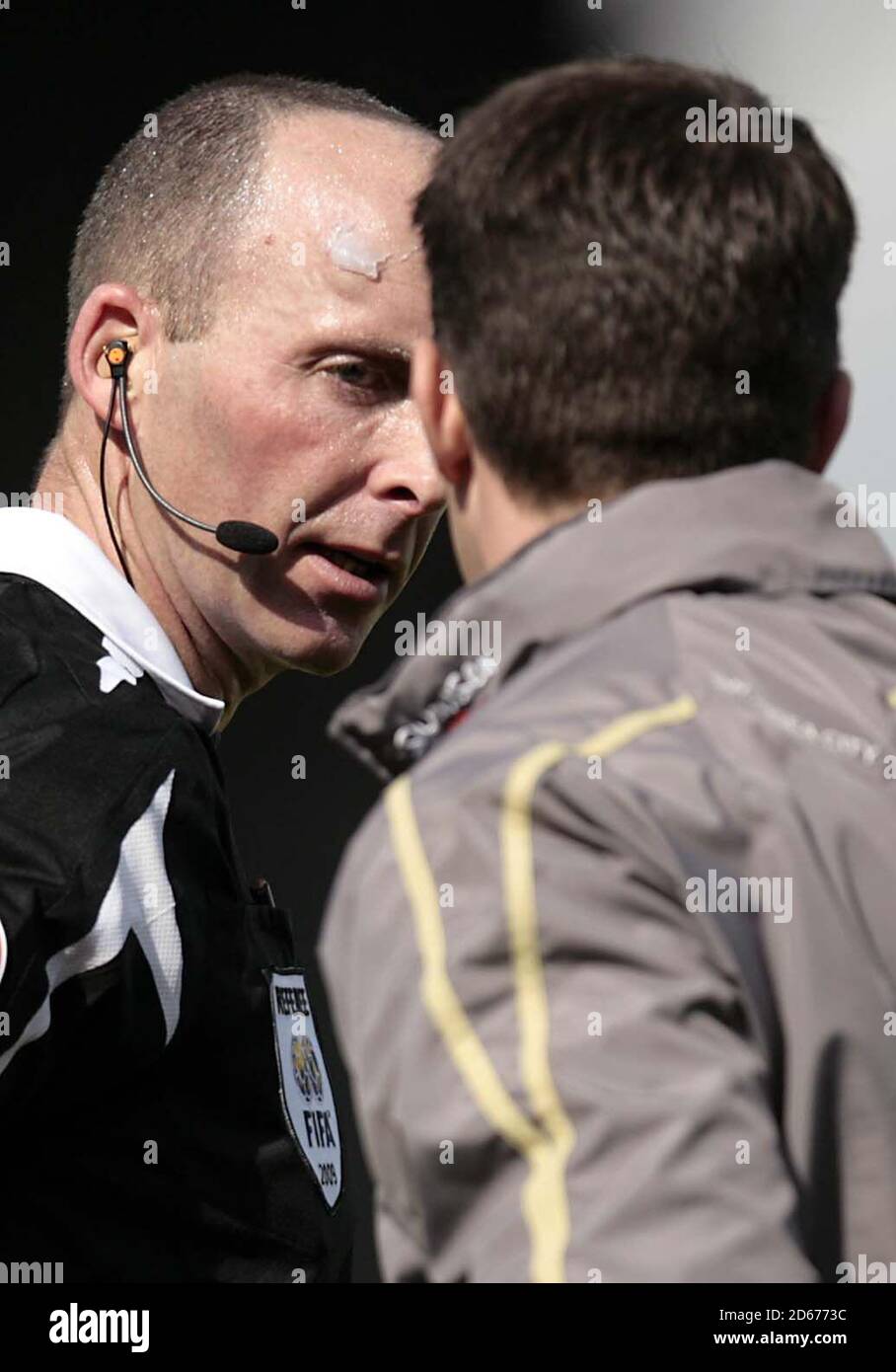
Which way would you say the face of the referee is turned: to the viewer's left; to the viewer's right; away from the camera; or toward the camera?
to the viewer's right

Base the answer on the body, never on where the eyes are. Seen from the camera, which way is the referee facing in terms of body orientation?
to the viewer's right

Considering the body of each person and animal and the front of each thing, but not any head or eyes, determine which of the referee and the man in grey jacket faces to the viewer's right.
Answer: the referee

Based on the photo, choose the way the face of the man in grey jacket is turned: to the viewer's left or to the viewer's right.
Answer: to the viewer's left

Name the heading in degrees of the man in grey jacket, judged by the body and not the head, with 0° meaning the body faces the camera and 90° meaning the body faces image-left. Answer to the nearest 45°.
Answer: approximately 135°

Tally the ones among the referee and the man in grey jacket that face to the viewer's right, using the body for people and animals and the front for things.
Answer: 1

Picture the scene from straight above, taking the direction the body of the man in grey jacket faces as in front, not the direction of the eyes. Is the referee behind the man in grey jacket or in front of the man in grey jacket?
in front
